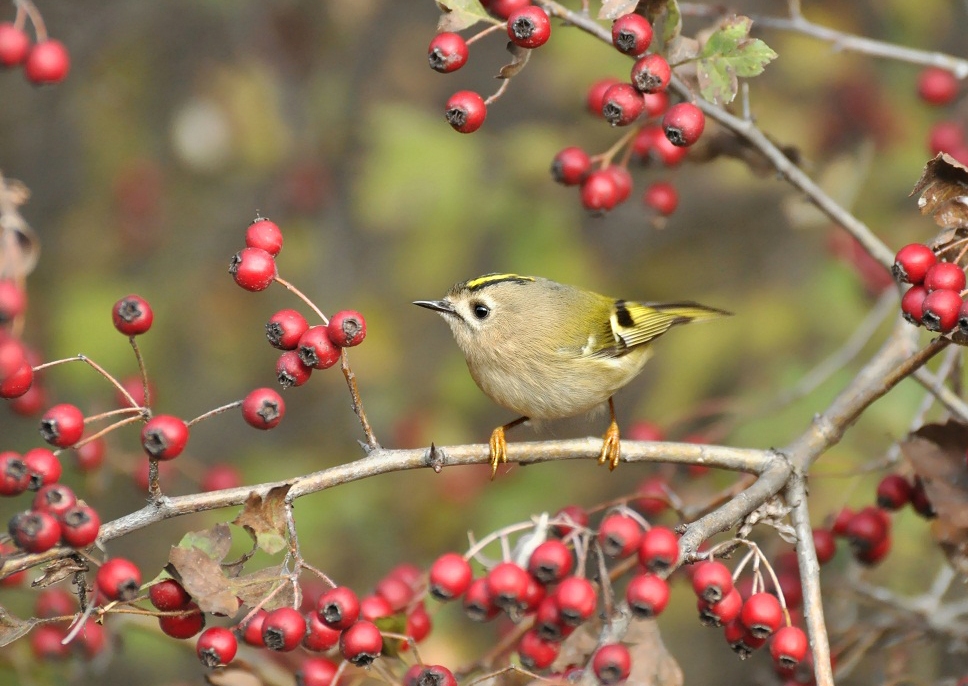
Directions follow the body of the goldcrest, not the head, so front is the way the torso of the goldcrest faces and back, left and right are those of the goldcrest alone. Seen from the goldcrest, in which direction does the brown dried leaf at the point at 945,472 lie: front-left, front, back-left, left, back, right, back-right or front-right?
back-left

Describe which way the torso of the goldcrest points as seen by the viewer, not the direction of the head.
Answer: to the viewer's left

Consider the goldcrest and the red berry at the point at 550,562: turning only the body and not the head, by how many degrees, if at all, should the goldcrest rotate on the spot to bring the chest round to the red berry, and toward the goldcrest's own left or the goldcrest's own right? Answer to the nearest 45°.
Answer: approximately 90° to the goldcrest's own left

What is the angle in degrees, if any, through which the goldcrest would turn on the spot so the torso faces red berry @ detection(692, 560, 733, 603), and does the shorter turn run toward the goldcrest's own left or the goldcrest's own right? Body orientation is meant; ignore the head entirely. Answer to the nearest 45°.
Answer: approximately 135° to the goldcrest's own left

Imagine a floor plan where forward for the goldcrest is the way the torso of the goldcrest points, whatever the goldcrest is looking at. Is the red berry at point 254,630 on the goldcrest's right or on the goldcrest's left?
on the goldcrest's left

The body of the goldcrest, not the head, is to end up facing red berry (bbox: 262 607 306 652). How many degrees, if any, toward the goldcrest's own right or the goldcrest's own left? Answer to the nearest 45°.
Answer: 0° — it already faces it
